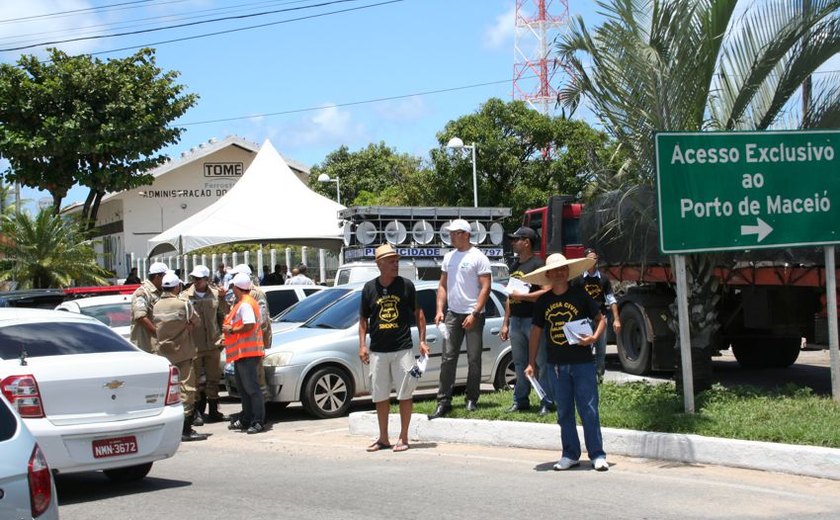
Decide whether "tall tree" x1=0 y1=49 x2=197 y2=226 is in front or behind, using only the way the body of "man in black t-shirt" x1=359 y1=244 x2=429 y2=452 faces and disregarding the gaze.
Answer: behind

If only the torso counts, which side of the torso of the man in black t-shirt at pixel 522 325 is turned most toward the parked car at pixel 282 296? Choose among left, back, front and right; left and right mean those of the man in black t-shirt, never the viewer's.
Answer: right

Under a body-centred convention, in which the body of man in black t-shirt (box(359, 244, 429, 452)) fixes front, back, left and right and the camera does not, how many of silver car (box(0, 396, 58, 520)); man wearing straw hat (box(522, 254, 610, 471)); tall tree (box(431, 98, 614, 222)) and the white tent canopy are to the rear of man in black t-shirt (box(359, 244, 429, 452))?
2

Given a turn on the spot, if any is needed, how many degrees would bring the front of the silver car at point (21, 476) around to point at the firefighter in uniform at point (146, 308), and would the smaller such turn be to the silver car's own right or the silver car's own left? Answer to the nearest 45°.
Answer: approximately 90° to the silver car's own right

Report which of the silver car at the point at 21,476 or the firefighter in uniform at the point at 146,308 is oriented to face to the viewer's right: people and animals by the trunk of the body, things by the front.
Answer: the firefighter in uniform

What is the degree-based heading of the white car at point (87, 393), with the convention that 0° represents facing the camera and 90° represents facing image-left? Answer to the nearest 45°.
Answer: approximately 135°

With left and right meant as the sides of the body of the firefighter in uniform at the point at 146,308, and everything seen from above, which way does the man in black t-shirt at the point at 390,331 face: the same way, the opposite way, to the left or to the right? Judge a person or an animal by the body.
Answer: to the right

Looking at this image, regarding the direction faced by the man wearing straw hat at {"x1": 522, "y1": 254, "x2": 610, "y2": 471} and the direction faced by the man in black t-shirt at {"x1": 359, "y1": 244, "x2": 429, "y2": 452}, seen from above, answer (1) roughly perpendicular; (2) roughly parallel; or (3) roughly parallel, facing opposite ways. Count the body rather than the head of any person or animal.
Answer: roughly parallel

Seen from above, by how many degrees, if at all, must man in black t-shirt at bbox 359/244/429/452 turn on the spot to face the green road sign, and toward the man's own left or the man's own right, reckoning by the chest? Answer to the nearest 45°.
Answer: approximately 90° to the man's own left

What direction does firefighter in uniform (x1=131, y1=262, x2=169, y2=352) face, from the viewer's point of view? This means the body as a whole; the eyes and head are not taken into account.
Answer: to the viewer's right

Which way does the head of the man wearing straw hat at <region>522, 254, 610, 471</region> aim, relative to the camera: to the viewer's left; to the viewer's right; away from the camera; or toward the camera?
toward the camera

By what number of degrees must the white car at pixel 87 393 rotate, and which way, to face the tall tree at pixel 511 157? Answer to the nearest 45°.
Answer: approximately 90° to its right

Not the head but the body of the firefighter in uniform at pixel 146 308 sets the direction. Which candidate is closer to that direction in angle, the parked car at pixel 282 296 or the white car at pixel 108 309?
the parked car

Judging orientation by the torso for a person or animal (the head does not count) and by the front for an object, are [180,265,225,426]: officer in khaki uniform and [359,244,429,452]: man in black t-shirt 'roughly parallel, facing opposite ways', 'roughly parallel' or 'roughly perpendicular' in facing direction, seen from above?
roughly parallel

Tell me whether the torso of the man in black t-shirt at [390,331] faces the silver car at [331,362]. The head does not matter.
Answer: no

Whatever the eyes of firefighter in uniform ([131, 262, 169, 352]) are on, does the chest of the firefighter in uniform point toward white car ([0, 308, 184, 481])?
no

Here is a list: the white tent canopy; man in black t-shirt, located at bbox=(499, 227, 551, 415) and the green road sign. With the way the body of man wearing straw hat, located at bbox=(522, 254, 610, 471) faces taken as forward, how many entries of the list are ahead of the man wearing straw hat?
0

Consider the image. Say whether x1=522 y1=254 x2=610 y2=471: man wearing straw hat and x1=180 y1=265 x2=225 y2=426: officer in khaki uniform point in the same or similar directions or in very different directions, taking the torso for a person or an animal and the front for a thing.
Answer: same or similar directions

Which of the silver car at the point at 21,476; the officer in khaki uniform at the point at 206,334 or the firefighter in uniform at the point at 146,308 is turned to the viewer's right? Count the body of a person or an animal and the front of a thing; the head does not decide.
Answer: the firefighter in uniform at the point at 146,308
